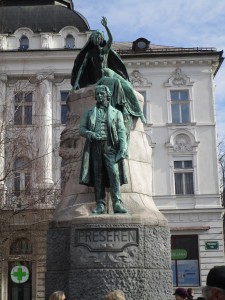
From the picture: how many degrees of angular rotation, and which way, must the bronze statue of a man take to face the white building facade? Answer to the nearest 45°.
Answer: approximately 180°

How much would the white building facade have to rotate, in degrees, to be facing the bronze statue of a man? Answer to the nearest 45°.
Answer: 0° — it already faces it

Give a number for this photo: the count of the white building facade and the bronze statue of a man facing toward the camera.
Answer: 2

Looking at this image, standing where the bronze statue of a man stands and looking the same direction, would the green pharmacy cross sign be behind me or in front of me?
behind

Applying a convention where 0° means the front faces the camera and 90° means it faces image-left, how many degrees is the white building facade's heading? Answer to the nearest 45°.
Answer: approximately 0°

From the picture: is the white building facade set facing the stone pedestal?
yes
